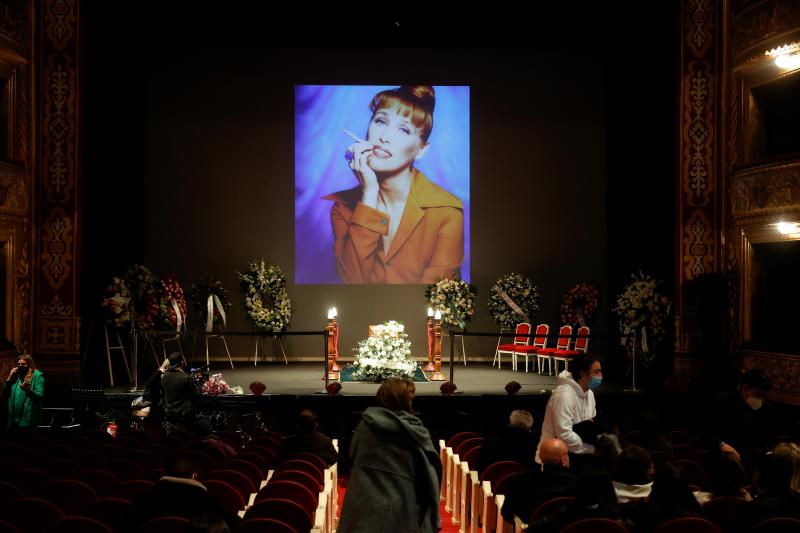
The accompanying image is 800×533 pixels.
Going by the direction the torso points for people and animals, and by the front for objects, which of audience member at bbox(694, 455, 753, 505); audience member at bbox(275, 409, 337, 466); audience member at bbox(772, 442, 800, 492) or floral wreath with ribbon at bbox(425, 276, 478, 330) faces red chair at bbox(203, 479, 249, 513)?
the floral wreath with ribbon

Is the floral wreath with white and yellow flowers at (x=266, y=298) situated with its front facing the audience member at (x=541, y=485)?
yes

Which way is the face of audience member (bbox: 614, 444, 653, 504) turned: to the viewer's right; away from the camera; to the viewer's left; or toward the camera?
away from the camera

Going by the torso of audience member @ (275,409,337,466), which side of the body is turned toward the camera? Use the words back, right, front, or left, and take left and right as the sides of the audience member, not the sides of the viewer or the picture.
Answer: back

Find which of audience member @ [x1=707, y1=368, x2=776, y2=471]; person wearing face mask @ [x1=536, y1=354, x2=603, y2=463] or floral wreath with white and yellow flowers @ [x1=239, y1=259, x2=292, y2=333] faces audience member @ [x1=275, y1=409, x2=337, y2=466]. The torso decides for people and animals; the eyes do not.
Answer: the floral wreath with white and yellow flowers

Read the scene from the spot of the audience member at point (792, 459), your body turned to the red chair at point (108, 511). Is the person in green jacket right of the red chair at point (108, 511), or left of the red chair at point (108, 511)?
right

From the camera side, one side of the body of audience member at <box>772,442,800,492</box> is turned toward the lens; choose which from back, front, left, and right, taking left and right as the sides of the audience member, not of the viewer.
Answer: back

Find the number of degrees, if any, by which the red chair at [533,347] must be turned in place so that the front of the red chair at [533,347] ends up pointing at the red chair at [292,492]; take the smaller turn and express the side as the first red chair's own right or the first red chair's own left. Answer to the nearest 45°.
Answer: approximately 45° to the first red chair's own left

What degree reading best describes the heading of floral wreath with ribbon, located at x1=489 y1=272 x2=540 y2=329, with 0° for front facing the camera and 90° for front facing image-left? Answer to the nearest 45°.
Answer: approximately 0°

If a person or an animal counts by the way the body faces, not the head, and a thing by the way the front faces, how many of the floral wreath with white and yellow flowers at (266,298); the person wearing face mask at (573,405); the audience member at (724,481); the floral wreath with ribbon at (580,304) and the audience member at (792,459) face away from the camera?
2
